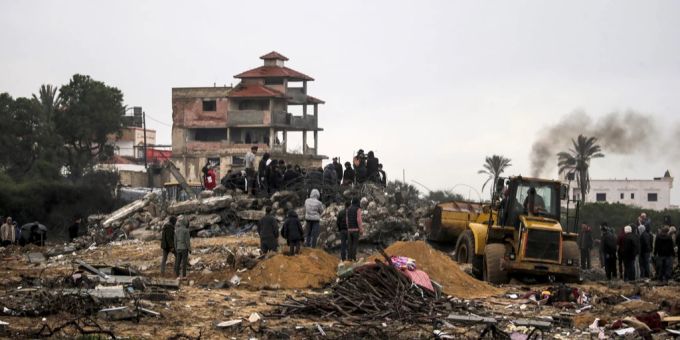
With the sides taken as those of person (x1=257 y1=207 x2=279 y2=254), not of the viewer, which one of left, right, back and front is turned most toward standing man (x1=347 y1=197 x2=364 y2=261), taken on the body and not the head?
right

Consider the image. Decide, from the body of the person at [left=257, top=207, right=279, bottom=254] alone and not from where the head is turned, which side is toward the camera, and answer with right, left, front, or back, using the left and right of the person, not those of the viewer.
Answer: back

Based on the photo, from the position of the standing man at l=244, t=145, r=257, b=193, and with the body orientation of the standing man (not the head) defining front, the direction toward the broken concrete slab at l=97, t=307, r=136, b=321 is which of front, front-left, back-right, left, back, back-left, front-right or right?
right

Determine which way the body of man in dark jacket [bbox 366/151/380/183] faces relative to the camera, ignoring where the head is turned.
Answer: away from the camera

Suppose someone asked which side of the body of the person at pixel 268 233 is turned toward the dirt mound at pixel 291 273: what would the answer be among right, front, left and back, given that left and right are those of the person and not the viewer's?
back
